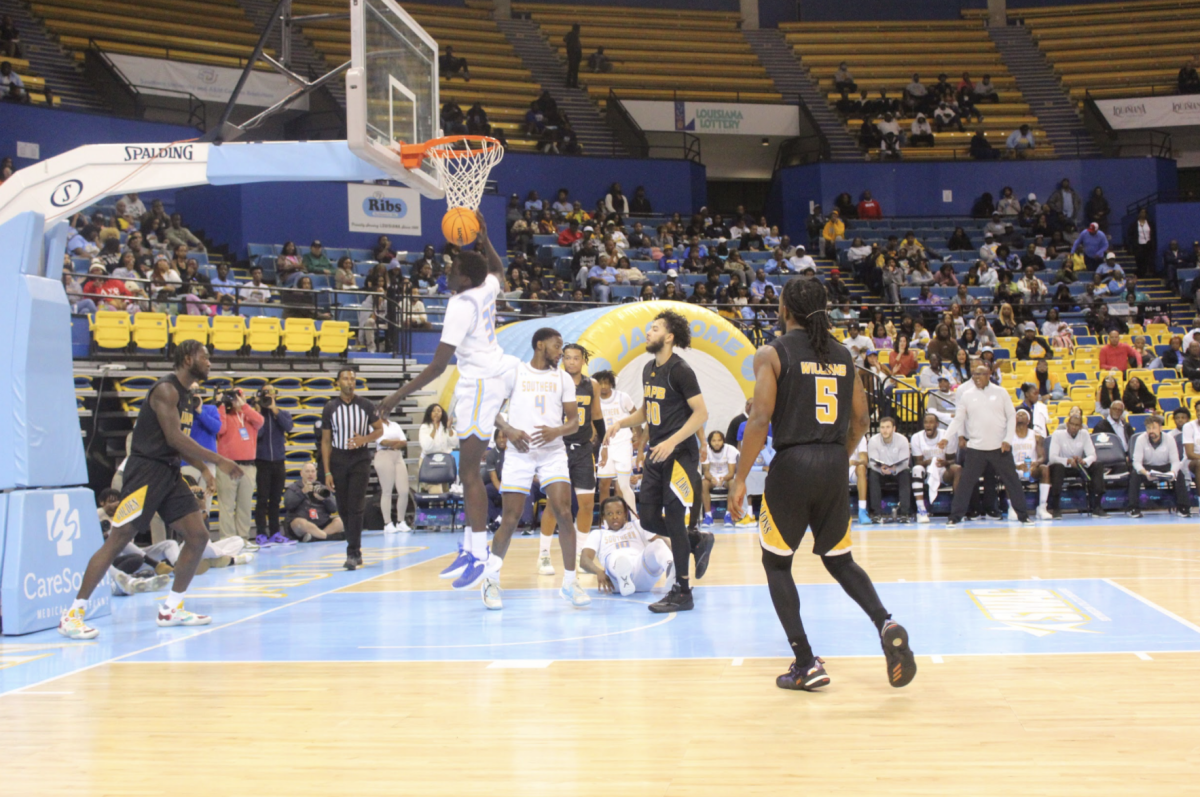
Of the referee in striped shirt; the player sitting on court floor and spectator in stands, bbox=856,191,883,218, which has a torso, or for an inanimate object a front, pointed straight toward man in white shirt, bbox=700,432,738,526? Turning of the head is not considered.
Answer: the spectator in stands

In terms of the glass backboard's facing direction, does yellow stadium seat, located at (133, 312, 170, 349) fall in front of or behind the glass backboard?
behind

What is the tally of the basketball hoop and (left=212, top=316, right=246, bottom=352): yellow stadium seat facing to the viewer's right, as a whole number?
1

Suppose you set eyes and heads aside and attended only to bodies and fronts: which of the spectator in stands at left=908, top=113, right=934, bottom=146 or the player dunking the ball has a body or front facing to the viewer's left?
the player dunking the ball

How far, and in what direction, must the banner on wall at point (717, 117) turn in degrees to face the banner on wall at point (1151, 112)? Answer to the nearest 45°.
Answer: approximately 90° to its left

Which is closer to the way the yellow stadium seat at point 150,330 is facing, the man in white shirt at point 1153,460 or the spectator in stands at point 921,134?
the man in white shirt

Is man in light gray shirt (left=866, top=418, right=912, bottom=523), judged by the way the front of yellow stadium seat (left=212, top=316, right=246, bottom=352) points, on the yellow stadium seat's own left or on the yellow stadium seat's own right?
on the yellow stadium seat's own left

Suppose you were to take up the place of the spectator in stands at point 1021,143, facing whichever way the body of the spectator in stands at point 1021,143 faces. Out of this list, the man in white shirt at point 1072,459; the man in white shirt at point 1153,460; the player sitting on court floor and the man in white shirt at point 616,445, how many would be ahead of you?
4

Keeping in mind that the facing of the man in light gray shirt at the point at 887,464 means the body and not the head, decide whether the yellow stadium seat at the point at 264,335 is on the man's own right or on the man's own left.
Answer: on the man's own right

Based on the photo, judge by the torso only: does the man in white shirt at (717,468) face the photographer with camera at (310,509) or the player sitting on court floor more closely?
the player sitting on court floor

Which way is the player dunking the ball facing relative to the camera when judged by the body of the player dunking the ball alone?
to the viewer's left
